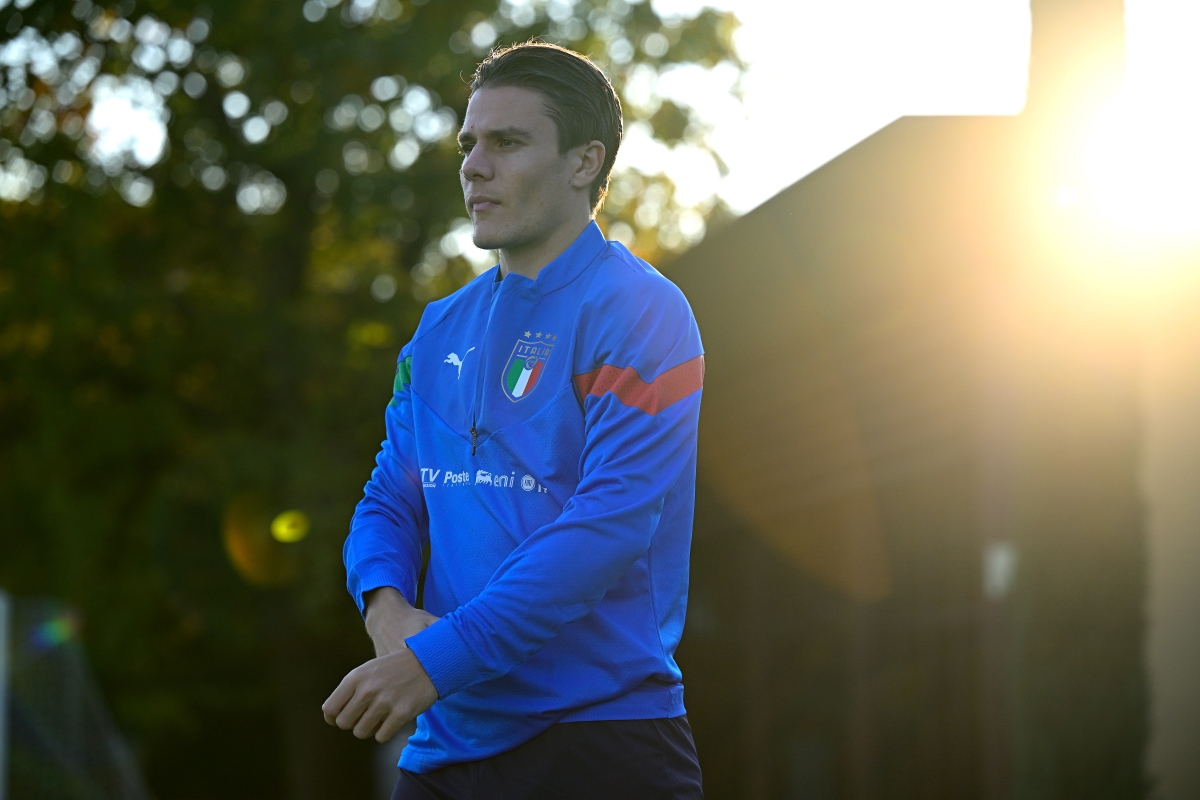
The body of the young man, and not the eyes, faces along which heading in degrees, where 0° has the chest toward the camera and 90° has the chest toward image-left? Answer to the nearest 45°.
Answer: approximately 45°
